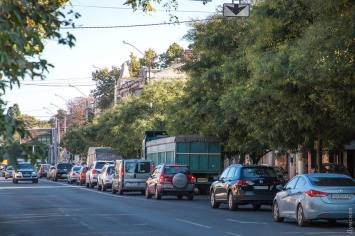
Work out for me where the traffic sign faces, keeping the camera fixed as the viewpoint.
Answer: facing the viewer

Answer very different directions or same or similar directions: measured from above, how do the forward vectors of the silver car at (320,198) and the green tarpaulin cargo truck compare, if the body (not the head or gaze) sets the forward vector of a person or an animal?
same or similar directions

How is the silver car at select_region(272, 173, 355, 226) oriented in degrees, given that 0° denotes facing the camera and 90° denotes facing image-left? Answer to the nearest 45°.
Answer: approximately 135°

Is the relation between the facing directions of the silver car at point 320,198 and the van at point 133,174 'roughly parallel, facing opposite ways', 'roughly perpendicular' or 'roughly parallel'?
roughly parallel

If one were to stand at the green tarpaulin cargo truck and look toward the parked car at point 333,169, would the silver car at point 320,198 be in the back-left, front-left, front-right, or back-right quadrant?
front-right

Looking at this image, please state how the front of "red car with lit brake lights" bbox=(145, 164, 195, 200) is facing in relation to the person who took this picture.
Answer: facing away from the viewer and to the left of the viewer

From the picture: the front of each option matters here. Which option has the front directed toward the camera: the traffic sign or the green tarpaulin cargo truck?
the traffic sign

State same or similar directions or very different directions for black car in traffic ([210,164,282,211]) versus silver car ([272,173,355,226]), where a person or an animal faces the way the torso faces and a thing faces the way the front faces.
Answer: same or similar directions

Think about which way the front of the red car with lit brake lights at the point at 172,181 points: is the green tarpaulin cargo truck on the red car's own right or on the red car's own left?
on the red car's own right

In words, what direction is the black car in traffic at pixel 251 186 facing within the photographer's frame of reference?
facing away from the viewer and to the left of the viewer

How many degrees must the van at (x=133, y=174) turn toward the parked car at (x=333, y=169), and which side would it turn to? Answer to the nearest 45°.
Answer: approximately 135° to its right

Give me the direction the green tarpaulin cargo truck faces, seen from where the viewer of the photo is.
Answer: facing away from the viewer and to the left of the viewer

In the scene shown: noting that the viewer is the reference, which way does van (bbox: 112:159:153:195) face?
facing away from the viewer and to the left of the viewer
